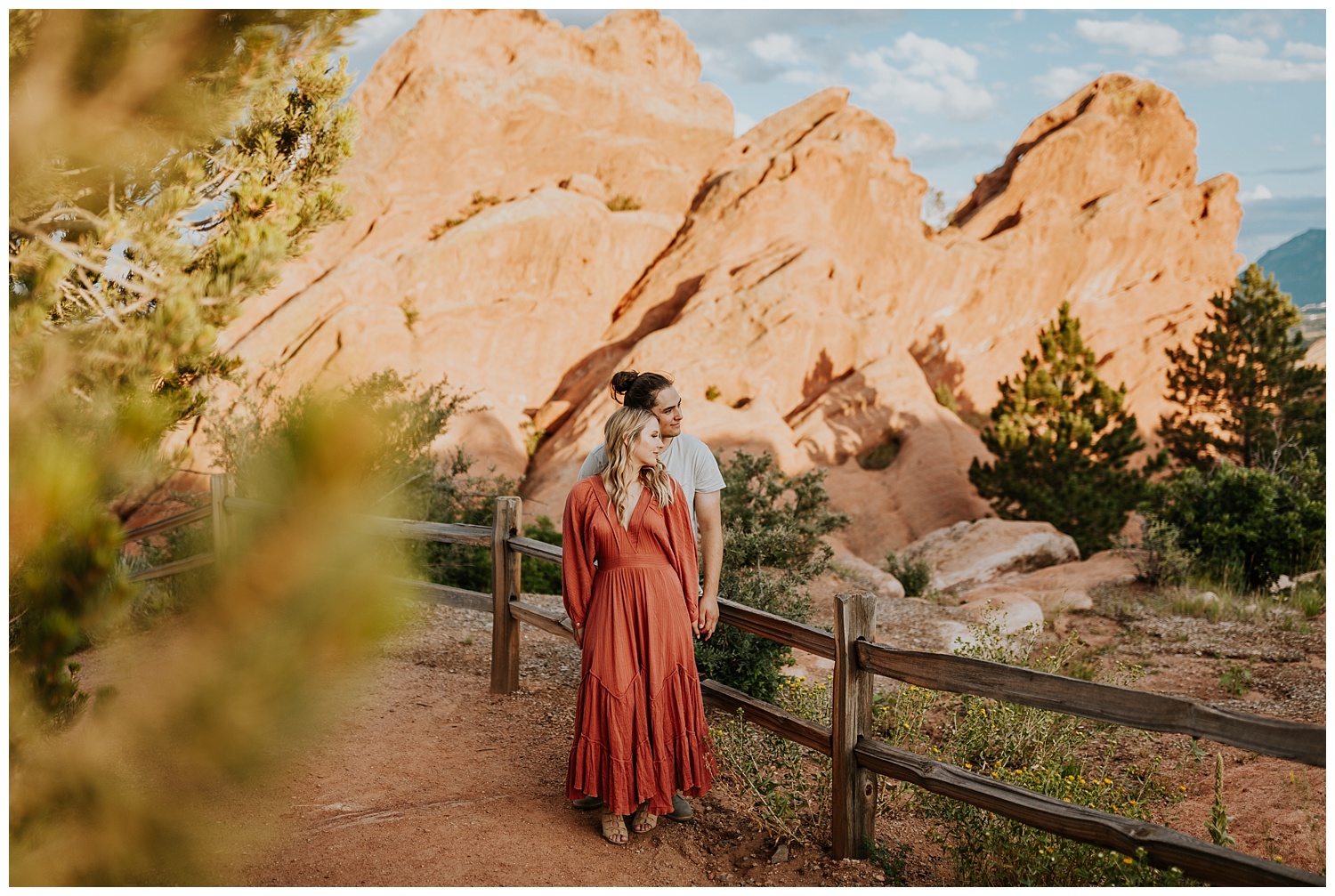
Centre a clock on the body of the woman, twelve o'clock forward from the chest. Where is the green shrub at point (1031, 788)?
The green shrub is roughly at 9 o'clock from the woman.

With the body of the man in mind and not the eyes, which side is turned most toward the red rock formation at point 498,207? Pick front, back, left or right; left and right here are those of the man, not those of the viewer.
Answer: back

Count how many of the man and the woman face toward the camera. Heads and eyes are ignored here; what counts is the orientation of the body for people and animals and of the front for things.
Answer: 2

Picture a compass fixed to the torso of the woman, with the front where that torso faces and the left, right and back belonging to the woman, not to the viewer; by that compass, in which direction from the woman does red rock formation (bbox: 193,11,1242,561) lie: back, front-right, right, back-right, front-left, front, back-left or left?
back

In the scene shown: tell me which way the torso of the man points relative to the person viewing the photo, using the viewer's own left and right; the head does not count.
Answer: facing the viewer

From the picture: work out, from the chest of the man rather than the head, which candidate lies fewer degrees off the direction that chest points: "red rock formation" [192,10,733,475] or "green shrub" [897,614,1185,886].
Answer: the green shrub

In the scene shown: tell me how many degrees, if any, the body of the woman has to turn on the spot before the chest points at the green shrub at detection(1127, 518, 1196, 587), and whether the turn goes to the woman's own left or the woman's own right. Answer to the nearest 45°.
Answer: approximately 135° to the woman's own left

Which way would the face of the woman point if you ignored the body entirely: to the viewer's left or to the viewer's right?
to the viewer's right

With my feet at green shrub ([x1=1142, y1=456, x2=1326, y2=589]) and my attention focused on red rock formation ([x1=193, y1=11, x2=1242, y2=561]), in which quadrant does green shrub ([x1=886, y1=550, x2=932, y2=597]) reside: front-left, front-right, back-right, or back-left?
front-left

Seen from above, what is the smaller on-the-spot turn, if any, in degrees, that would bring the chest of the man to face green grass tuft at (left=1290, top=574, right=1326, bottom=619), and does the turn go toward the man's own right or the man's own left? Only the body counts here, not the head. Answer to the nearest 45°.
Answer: approximately 135° to the man's own left

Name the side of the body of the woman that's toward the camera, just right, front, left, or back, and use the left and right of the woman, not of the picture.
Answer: front

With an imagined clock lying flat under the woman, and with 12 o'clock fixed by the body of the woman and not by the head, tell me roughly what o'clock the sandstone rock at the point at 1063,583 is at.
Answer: The sandstone rock is roughly at 7 o'clock from the woman.

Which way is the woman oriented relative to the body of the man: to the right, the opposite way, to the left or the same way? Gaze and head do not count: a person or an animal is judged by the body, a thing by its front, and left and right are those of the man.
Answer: the same way

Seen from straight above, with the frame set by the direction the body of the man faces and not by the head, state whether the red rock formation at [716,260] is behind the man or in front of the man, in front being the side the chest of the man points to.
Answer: behind
